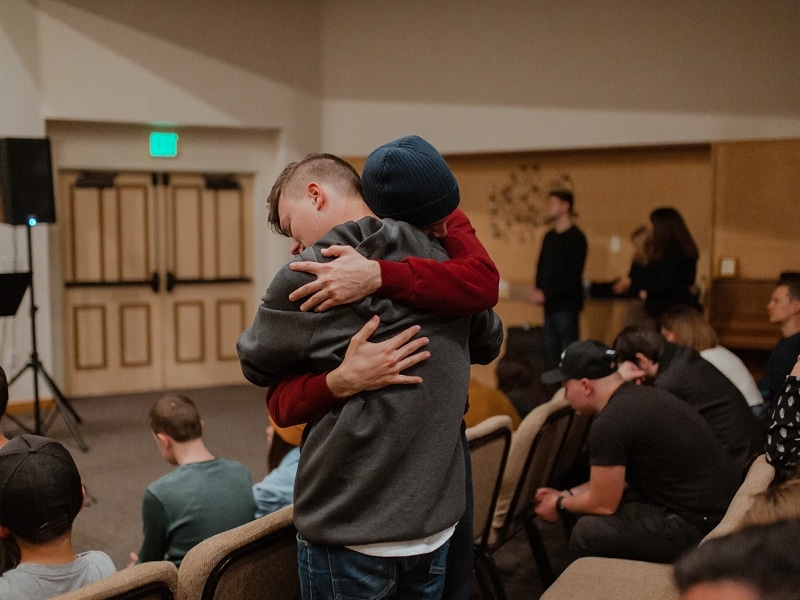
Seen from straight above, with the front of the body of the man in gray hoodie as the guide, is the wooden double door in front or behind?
in front

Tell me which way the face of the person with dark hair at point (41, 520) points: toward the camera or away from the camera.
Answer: away from the camera

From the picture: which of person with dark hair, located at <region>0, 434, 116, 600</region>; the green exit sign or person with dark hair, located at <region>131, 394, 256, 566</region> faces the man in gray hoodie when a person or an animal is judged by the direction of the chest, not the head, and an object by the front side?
the green exit sign

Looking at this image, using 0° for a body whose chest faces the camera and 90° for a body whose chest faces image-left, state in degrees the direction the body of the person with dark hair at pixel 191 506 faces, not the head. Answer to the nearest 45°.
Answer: approximately 135°

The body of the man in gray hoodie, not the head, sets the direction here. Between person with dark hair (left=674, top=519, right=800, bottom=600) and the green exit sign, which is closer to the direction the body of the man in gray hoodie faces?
the green exit sign

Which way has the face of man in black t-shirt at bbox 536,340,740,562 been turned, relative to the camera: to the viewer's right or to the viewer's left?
to the viewer's left

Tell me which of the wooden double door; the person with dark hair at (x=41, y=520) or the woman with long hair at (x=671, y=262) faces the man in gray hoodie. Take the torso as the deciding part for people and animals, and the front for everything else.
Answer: the wooden double door

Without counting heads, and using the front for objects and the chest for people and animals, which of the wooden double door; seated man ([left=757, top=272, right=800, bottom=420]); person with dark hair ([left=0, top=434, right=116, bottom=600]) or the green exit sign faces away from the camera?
the person with dark hair

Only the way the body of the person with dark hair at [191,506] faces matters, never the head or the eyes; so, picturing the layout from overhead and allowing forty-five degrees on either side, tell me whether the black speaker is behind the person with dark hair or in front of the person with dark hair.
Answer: in front

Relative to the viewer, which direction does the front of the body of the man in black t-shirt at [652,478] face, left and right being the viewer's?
facing to the left of the viewer

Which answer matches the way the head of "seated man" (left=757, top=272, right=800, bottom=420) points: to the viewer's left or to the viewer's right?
to the viewer's left

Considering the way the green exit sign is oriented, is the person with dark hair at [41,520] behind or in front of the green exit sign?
in front

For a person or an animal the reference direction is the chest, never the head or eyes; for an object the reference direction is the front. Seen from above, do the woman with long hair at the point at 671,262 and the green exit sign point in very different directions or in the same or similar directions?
very different directions

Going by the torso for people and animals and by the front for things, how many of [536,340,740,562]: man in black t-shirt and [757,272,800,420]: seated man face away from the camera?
0

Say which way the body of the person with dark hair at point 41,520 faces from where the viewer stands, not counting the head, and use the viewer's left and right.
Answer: facing away from the viewer
